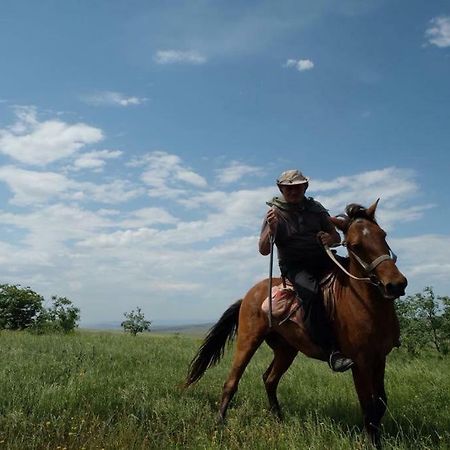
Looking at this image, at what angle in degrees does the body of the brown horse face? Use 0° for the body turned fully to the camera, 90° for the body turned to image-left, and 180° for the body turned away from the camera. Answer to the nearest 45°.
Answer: approximately 315°

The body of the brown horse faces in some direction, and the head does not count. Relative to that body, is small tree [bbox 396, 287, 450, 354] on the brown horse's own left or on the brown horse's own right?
on the brown horse's own left

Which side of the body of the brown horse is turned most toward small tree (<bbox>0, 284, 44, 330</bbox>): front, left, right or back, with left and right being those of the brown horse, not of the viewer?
back
